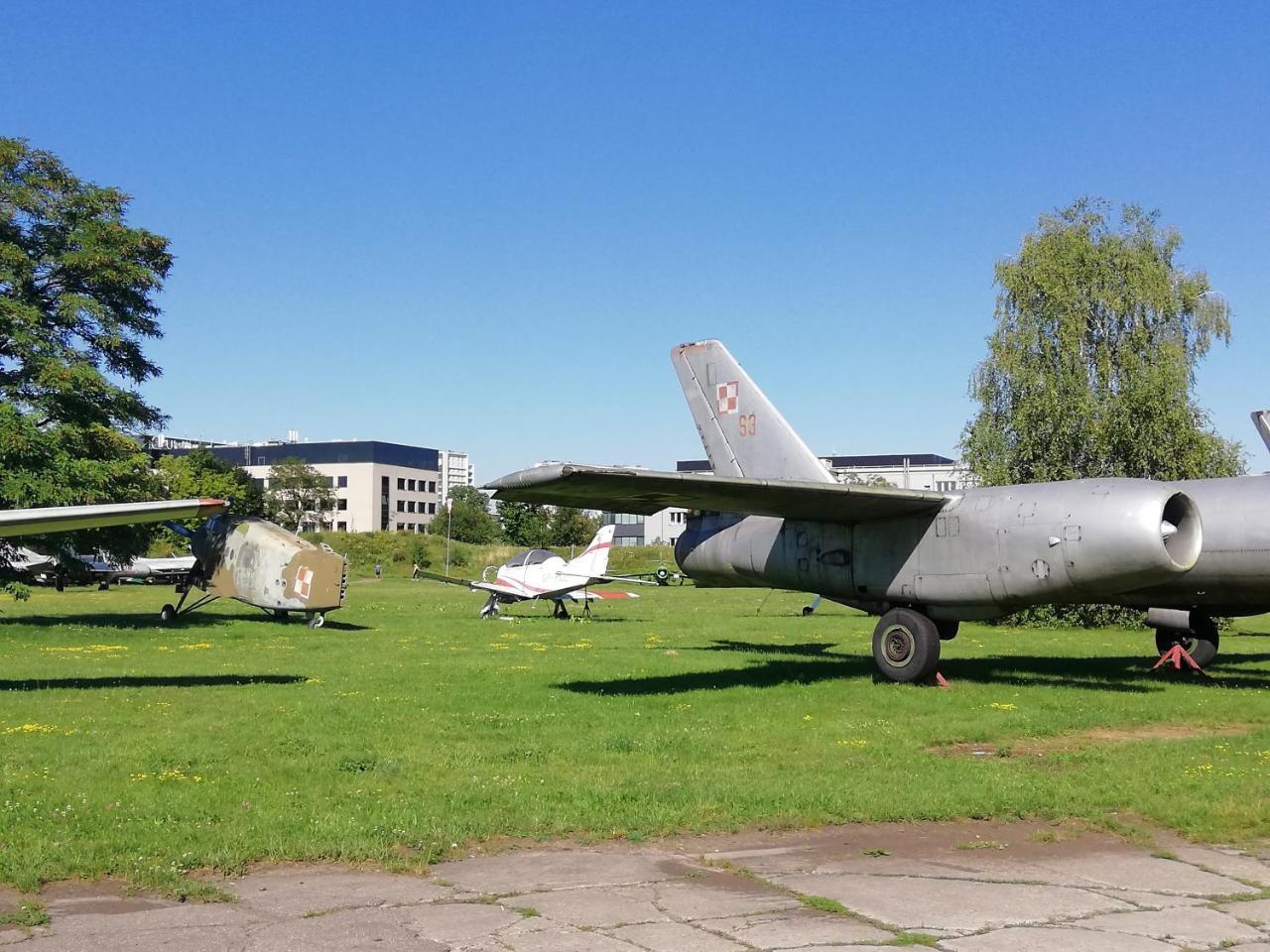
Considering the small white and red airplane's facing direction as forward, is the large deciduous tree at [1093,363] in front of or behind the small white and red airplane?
behind

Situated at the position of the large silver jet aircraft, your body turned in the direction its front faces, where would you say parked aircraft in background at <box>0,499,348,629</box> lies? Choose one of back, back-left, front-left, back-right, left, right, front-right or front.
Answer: back

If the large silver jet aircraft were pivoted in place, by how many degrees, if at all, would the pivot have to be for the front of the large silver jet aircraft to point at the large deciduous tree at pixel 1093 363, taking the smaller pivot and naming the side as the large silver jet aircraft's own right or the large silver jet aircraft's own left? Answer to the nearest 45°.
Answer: approximately 135° to the large silver jet aircraft's own left

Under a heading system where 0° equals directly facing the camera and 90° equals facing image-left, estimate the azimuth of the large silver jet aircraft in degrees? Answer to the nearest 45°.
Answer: approximately 315°

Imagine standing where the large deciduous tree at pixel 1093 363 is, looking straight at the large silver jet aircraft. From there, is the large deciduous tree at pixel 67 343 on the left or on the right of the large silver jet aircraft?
right

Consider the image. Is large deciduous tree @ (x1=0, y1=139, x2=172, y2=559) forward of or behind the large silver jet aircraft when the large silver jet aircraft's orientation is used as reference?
behind

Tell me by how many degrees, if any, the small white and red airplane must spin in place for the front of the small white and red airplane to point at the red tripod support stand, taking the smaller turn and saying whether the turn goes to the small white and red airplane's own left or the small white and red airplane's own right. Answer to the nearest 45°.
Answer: approximately 90° to the small white and red airplane's own left

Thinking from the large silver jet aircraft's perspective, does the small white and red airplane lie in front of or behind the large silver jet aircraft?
behind

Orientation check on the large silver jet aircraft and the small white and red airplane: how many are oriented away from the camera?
0

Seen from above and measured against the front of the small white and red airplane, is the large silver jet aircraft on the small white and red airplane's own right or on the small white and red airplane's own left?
on the small white and red airplane's own left
